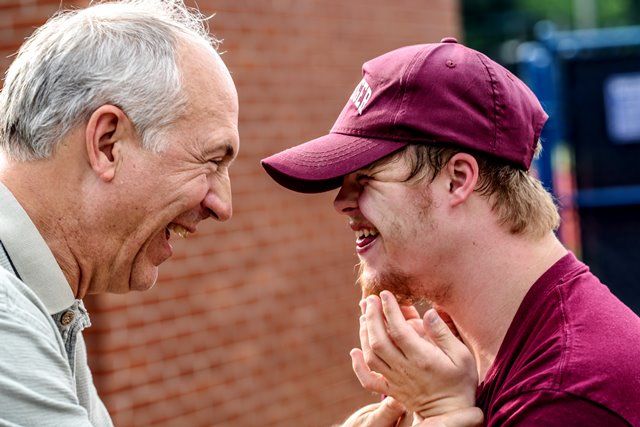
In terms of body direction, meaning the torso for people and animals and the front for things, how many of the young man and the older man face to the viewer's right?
1

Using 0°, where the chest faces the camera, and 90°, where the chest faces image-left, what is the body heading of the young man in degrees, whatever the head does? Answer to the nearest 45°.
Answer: approximately 90°

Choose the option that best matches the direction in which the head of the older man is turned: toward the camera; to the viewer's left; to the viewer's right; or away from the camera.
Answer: to the viewer's right

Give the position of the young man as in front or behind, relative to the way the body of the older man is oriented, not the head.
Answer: in front

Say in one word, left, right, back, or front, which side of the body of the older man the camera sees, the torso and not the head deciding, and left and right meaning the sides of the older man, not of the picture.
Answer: right

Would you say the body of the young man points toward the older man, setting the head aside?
yes

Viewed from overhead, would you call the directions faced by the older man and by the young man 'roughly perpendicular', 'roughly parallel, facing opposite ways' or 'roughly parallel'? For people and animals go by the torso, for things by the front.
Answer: roughly parallel, facing opposite ways
